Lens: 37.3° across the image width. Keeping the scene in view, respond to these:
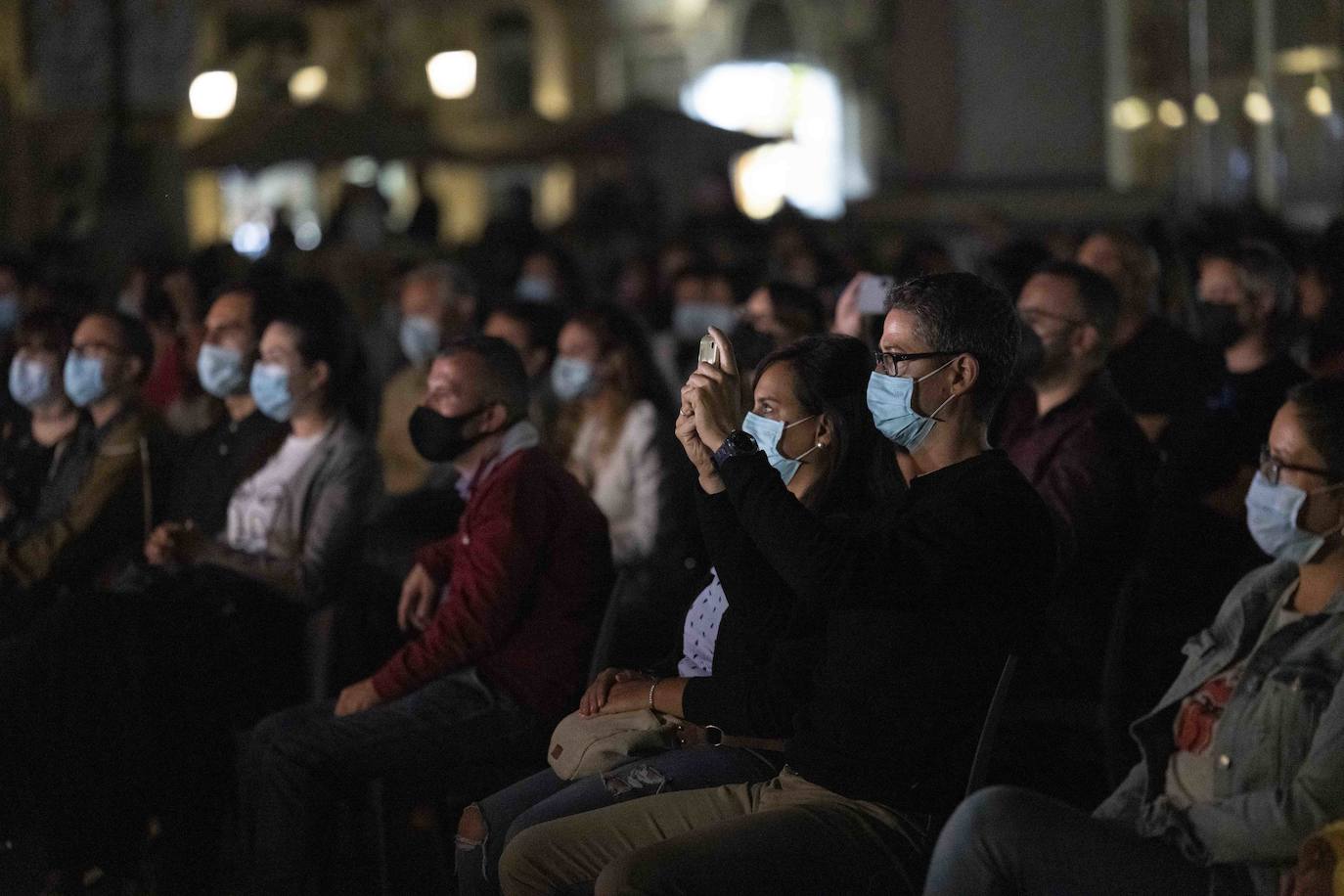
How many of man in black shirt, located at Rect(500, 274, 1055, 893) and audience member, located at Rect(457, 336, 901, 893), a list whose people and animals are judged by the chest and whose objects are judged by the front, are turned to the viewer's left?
2

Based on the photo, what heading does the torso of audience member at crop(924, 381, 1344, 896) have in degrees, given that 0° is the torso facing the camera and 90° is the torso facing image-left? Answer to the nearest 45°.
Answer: approximately 45°

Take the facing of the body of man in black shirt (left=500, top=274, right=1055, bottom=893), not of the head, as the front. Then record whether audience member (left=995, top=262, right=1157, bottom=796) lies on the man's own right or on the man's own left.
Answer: on the man's own right

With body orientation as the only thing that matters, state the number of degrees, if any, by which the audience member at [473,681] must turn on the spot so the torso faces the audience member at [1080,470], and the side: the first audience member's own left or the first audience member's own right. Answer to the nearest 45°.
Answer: approximately 180°

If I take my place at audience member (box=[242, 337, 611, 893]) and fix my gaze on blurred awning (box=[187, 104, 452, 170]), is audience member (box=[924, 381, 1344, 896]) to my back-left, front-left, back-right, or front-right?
back-right

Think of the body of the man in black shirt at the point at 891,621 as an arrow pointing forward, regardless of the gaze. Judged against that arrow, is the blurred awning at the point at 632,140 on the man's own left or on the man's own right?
on the man's own right

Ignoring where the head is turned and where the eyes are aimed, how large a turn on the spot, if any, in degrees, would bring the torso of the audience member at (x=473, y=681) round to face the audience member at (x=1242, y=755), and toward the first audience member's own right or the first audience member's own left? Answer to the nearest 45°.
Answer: approximately 135° to the first audience member's own left

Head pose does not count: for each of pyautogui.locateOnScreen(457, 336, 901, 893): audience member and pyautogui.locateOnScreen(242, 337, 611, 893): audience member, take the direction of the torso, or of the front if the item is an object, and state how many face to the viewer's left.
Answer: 2

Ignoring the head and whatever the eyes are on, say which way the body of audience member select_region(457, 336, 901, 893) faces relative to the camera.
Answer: to the viewer's left

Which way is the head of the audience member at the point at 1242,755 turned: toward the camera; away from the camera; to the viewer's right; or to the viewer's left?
to the viewer's left

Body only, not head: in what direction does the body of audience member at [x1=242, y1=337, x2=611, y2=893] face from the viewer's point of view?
to the viewer's left

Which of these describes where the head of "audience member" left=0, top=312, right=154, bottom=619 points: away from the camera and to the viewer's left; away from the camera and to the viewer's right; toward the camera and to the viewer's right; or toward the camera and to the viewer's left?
toward the camera and to the viewer's left

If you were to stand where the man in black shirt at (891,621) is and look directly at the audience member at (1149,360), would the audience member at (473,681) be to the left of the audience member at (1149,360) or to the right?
left

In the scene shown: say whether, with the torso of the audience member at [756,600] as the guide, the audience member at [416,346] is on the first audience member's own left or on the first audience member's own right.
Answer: on the first audience member's own right

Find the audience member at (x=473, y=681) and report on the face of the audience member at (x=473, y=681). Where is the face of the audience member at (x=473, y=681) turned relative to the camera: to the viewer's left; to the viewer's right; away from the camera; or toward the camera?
to the viewer's left

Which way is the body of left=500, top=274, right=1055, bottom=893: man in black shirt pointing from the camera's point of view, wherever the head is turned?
to the viewer's left

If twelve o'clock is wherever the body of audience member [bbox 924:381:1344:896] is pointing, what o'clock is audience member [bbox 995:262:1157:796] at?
audience member [bbox 995:262:1157:796] is roughly at 4 o'clock from audience member [bbox 924:381:1344:896].

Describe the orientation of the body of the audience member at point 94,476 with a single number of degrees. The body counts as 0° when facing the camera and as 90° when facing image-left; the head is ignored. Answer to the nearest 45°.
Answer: approximately 45°
